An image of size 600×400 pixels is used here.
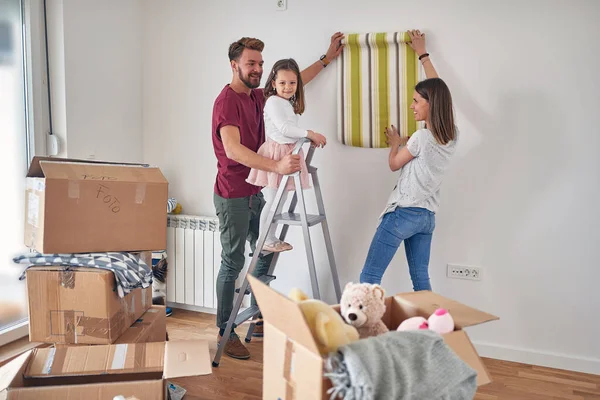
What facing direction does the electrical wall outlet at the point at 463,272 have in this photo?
toward the camera

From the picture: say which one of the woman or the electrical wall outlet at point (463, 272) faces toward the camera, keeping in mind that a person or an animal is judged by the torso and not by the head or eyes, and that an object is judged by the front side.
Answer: the electrical wall outlet

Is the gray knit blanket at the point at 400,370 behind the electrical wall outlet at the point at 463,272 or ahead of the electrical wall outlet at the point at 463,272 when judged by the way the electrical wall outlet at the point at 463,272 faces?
ahead

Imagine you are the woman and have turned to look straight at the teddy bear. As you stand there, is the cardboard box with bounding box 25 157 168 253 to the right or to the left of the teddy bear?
right

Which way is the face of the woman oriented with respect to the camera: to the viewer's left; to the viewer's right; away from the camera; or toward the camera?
to the viewer's left

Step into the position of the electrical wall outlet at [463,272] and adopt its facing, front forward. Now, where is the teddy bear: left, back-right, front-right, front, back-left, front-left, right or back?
front

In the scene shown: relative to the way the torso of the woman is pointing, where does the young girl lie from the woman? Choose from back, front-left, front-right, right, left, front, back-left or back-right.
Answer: front-left

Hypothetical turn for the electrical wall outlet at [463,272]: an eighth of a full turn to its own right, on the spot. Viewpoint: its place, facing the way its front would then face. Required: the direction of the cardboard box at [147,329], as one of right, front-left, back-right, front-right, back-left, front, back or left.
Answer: front

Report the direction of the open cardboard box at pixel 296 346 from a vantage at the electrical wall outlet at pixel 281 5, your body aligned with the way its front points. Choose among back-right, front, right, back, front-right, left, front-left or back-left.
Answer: front

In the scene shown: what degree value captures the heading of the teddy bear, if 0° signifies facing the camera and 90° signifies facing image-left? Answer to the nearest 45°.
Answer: approximately 45°

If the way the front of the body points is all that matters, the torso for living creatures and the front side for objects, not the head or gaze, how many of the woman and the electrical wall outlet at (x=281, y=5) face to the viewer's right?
0
